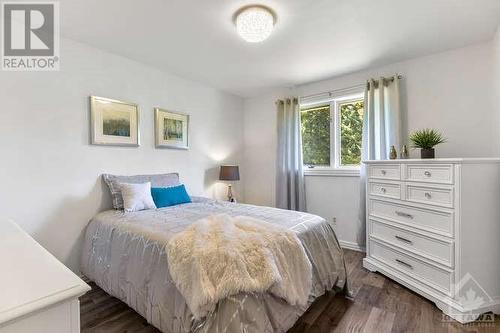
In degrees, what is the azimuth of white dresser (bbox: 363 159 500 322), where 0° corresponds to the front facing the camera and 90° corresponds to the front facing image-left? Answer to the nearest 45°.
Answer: approximately 45°

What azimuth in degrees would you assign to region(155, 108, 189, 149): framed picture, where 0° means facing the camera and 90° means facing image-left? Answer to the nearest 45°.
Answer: approximately 315°

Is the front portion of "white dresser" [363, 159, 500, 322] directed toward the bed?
yes

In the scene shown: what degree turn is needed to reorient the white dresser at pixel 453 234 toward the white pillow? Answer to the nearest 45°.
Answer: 0° — it already faces it

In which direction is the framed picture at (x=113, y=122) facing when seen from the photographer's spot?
facing the viewer and to the right of the viewer

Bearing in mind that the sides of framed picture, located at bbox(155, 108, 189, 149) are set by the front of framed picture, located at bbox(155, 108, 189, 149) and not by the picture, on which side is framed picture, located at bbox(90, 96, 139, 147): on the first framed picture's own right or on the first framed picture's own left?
on the first framed picture's own right

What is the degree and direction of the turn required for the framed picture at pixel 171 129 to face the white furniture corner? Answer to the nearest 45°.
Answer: approximately 45° to its right

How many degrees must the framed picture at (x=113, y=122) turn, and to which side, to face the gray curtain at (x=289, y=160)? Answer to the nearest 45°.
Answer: approximately 45° to its left

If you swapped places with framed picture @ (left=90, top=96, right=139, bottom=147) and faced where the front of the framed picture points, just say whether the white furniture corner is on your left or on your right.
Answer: on your right
